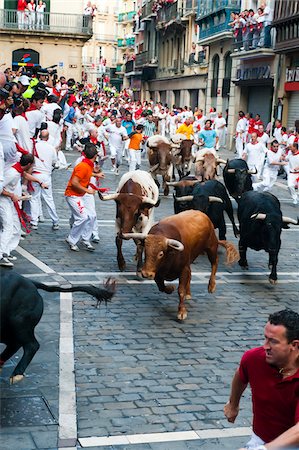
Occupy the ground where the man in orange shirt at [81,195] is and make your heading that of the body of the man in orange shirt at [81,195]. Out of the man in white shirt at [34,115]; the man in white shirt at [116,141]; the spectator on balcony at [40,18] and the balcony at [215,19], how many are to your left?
4

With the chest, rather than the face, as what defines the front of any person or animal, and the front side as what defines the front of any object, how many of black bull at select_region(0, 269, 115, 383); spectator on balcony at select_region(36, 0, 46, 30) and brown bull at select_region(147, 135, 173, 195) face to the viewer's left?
1

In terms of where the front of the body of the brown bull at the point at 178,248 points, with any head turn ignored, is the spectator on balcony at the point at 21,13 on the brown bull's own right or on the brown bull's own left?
on the brown bull's own right

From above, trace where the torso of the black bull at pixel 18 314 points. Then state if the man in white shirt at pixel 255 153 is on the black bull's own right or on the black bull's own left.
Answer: on the black bull's own right

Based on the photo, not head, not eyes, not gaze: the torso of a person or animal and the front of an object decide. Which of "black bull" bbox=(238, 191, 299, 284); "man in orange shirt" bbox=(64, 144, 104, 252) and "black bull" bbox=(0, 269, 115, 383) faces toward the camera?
"black bull" bbox=(238, 191, 299, 284)

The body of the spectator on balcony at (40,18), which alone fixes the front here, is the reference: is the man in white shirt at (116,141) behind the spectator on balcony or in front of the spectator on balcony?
in front

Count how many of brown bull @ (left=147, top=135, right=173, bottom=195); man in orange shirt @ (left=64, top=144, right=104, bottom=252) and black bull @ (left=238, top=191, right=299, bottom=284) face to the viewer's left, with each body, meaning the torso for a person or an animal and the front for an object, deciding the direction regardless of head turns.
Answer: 0

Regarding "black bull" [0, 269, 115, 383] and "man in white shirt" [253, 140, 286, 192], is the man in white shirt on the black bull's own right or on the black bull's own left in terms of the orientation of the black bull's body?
on the black bull's own right

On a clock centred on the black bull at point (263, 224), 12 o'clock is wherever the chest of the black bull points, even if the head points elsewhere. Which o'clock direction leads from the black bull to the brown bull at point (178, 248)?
The brown bull is roughly at 1 o'clock from the black bull.

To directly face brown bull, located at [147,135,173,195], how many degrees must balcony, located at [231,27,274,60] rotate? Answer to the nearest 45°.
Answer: approximately 45° to its left

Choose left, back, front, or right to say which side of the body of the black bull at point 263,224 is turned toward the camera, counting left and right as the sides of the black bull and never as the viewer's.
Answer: front

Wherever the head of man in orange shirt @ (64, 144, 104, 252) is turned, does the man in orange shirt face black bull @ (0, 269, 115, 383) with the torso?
no

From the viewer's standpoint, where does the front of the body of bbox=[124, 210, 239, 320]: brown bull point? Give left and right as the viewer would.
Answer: facing the viewer and to the left of the viewer

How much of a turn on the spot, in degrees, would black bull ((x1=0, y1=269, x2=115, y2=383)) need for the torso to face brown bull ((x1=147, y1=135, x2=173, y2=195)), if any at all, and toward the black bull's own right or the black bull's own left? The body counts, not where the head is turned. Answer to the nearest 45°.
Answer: approximately 90° to the black bull's own right

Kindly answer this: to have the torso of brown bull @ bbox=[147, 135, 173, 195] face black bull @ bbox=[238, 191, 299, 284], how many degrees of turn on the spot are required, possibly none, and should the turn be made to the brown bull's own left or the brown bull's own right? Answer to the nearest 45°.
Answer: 0° — it already faces it

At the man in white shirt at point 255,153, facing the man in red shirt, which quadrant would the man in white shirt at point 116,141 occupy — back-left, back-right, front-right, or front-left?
back-right

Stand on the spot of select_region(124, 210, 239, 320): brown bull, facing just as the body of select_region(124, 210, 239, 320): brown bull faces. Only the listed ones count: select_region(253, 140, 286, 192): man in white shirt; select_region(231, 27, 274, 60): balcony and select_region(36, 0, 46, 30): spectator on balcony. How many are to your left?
0
